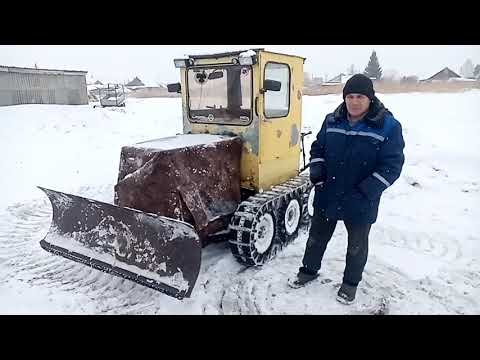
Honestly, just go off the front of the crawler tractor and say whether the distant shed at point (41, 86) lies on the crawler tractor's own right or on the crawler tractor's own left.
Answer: on the crawler tractor's own right

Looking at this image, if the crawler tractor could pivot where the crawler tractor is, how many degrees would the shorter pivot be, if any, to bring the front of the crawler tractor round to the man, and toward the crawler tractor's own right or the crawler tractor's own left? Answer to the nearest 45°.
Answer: approximately 90° to the crawler tractor's own left

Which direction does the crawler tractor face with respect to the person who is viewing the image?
facing the viewer and to the left of the viewer

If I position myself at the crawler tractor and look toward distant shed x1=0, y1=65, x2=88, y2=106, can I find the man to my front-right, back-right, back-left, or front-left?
back-right

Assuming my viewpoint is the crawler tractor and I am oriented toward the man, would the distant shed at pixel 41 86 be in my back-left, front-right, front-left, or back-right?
back-left
